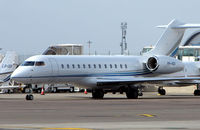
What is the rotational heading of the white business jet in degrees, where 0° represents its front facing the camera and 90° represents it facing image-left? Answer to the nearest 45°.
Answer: approximately 45°
